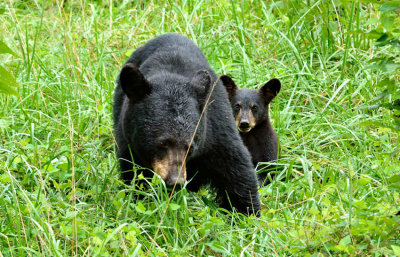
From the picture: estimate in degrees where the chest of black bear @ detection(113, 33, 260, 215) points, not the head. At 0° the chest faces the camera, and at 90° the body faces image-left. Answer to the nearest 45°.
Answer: approximately 0°

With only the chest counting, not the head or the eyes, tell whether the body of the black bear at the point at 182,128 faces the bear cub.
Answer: no
